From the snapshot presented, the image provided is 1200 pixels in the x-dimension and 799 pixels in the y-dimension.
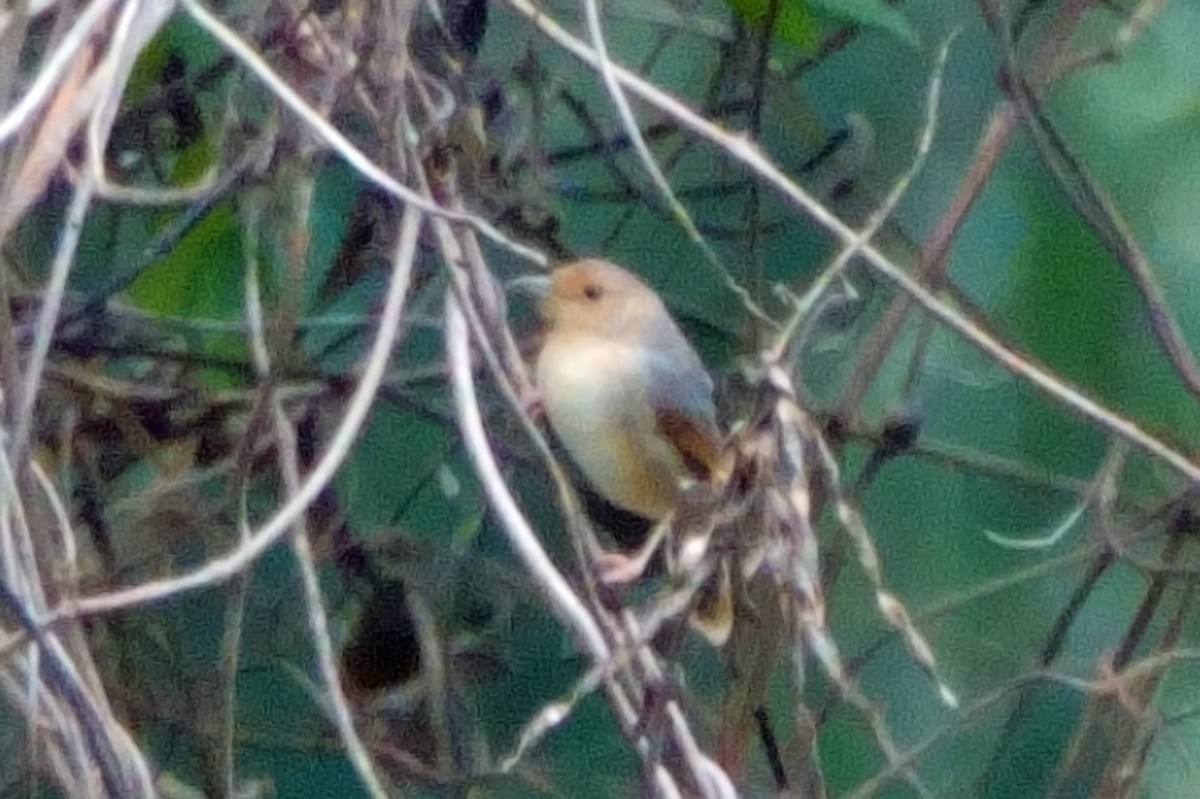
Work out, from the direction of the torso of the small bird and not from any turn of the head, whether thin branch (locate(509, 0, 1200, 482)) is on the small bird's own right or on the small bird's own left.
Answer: on the small bird's own left

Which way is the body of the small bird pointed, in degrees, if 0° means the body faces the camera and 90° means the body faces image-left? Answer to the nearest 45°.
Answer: approximately 45°

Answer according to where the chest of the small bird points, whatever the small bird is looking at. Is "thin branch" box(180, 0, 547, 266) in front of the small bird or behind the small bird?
in front
